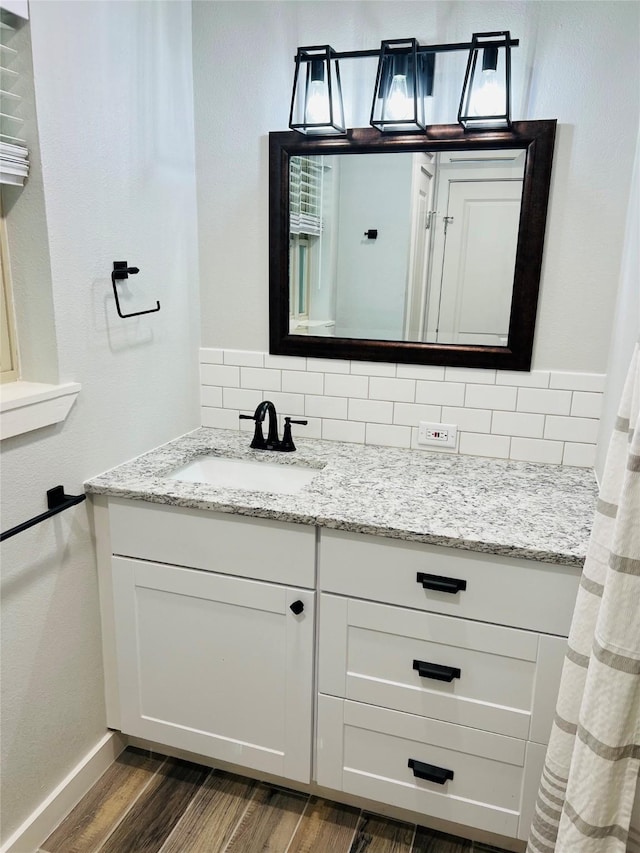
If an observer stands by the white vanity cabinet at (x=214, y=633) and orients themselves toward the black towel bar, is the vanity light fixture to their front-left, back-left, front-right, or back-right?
back-right

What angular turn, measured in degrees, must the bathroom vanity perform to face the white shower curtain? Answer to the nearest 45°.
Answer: approximately 45° to its left

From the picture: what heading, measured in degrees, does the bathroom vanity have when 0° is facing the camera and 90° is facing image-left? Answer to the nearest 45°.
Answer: approximately 0°

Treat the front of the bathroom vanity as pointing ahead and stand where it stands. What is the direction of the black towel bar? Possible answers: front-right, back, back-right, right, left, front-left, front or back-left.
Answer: right
